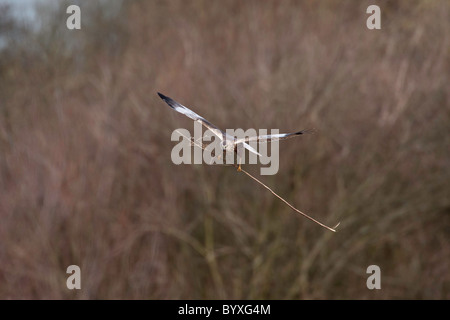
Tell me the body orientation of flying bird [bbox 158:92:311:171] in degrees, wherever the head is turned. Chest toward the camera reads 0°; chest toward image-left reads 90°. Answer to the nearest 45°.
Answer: approximately 45°
